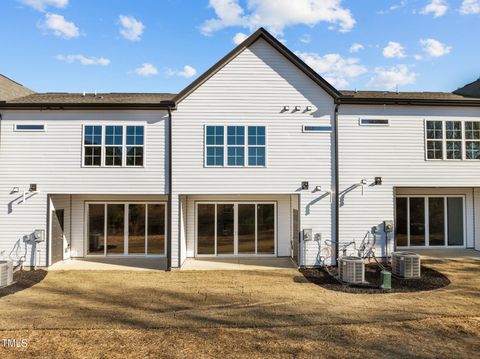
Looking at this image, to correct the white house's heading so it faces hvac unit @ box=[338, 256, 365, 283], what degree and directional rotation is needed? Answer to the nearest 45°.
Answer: approximately 135° to its right

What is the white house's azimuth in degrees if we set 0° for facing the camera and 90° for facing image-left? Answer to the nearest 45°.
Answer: approximately 180°

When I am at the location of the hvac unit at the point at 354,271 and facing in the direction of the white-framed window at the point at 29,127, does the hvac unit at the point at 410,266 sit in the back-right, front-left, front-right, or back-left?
back-right
